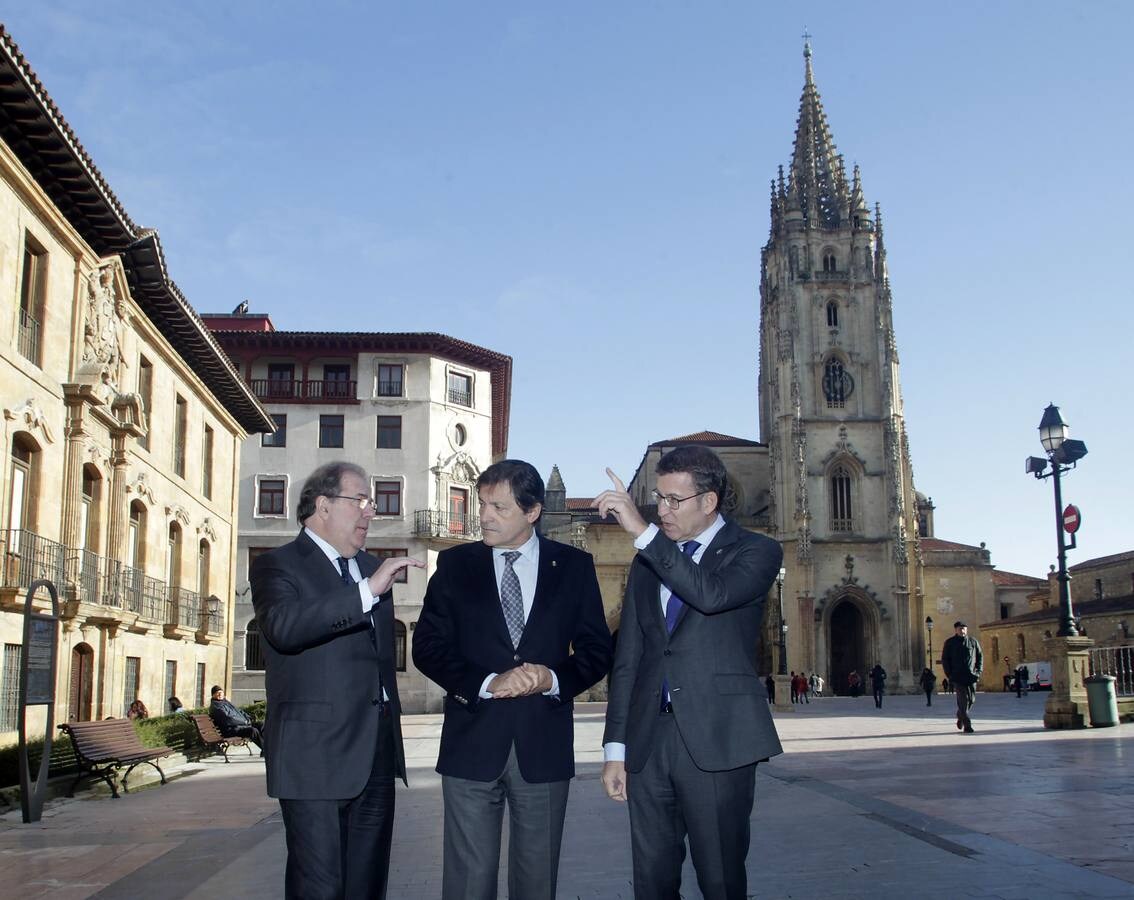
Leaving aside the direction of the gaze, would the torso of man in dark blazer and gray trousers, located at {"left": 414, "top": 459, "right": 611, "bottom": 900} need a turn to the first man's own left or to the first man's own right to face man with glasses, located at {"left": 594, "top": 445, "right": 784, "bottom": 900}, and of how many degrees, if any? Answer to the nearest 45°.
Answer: approximately 90° to the first man's own left

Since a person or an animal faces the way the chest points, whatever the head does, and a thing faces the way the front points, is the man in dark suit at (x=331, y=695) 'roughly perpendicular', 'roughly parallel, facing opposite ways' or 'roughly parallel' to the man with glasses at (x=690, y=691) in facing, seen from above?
roughly perpendicular

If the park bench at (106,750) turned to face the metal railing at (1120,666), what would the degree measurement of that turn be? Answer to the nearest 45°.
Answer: approximately 45° to its left

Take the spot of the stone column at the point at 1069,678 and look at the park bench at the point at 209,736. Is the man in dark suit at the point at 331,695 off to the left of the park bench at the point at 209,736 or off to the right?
left

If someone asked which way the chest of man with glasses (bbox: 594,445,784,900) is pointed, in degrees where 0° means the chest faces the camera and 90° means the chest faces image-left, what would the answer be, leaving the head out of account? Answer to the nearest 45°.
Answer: approximately 45°

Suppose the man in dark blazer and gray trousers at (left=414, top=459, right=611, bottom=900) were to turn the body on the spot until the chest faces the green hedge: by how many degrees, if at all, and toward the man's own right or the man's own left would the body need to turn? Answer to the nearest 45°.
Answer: approximately 135° to the man's own right

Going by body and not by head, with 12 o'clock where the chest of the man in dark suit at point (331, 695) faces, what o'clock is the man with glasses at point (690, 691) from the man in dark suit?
The man with glasses is roughly at 11 o'clock from the man in dark suit.

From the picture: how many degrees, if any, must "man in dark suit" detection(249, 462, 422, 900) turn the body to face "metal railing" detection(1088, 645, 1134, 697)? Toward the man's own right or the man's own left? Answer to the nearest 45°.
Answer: approximately 90° to the man's own left

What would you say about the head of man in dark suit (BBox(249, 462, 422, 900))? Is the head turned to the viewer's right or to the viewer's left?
to the viewer's right

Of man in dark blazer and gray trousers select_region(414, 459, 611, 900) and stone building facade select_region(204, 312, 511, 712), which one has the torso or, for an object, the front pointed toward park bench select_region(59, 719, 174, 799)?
the stone building facade
